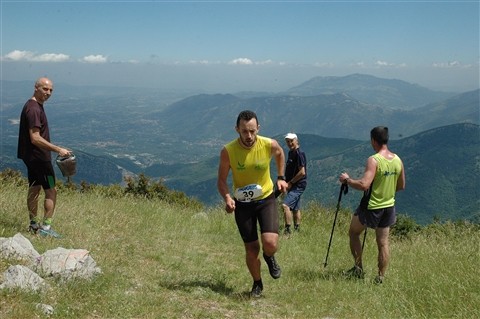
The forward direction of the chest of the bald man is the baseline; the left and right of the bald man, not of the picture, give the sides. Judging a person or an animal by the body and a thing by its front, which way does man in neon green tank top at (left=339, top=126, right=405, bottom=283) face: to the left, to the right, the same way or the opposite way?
to the left

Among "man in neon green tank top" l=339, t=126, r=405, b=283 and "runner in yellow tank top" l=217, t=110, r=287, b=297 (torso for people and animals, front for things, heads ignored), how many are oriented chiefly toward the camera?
1

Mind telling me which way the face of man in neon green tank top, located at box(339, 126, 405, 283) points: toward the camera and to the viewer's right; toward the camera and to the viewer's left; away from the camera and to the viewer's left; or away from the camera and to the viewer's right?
away from the camera and to the viewer's left

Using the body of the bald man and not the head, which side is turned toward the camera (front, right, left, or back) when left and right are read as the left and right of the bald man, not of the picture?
right

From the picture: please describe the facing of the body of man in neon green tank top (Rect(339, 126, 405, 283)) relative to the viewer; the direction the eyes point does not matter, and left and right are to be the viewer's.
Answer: facing away from the viewer and to the left of the viewer

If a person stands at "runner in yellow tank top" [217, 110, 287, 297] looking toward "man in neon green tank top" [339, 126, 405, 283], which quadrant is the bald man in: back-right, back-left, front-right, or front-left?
back-left

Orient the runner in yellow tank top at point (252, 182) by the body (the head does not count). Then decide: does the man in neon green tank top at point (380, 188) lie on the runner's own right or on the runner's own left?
on the runner's own left

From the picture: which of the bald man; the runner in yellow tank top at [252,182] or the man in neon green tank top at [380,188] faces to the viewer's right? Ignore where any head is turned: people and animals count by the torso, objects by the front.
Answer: the bald man

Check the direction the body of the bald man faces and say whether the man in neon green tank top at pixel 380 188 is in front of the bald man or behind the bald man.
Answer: in front

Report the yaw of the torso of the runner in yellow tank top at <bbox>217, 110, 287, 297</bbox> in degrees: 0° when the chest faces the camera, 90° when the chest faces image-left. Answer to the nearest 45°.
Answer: approximately 0°

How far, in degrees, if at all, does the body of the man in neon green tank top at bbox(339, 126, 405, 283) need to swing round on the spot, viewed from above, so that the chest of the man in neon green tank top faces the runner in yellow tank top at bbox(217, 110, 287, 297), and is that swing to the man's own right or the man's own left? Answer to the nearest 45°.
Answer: approximately 90° to the man's own left

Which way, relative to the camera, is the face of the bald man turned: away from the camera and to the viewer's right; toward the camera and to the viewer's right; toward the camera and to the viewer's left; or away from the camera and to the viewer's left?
toward the camera and to the viewer's right

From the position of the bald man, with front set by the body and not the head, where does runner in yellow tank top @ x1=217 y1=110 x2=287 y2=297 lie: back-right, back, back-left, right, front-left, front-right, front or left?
front-right

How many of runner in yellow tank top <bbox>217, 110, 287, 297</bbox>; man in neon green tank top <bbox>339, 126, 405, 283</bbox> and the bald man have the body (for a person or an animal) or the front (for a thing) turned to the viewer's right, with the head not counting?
1
